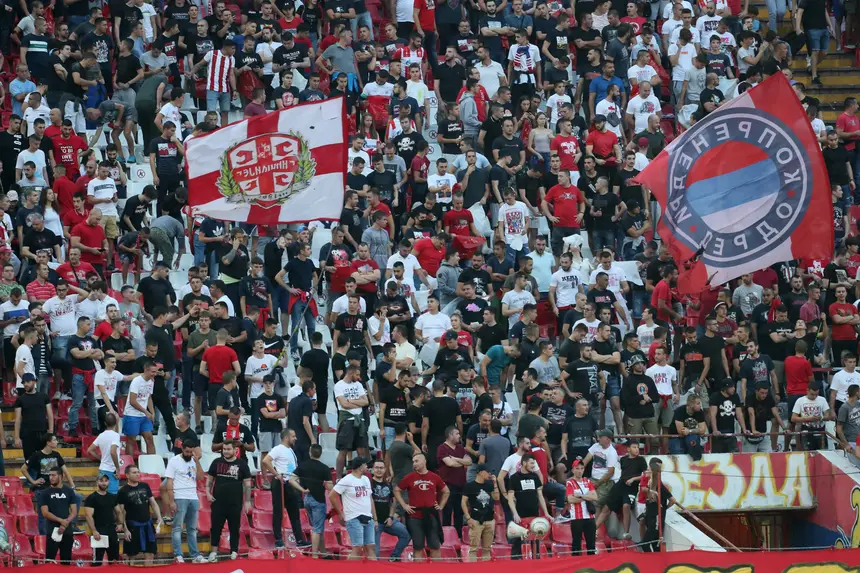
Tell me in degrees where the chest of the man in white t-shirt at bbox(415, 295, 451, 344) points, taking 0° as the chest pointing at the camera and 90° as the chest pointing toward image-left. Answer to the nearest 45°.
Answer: approximately 0°

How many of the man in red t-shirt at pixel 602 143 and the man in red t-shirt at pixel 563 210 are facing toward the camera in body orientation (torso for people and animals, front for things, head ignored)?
2

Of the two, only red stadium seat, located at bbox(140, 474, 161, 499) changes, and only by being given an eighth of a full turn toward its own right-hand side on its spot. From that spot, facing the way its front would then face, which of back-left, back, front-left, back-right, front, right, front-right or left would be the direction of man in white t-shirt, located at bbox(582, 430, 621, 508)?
back-left

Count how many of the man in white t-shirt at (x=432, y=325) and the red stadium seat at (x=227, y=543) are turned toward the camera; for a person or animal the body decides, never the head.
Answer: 2

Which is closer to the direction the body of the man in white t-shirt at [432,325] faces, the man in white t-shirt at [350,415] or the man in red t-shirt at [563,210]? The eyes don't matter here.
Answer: the man in white t-shirt
